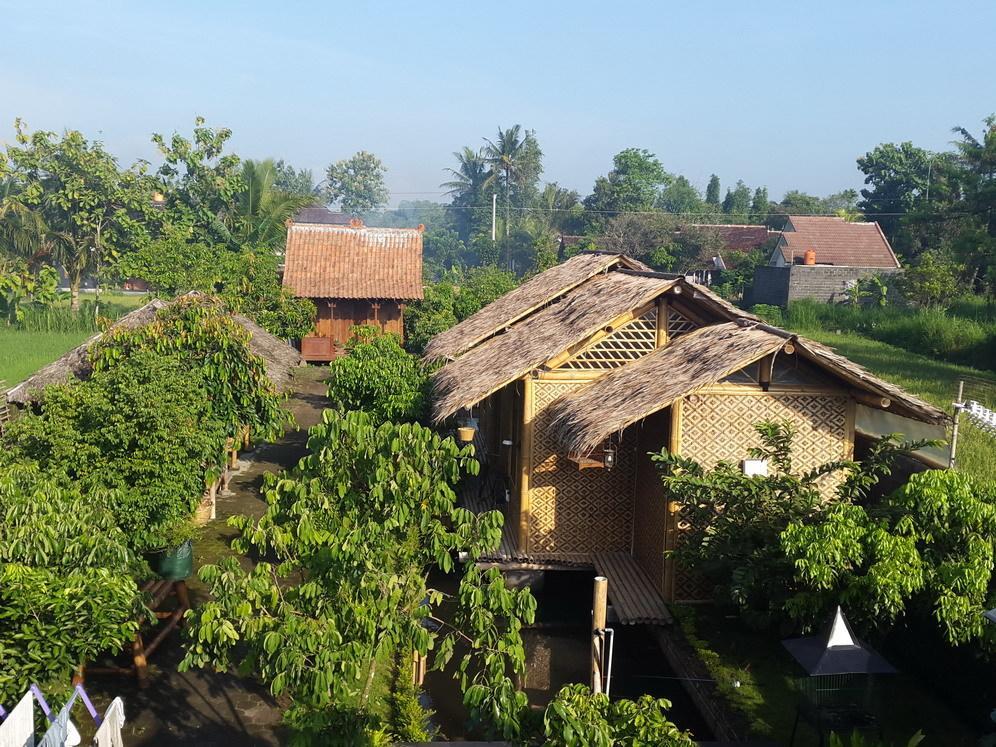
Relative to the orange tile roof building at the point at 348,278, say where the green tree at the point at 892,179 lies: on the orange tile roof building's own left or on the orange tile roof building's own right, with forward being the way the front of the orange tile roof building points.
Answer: on the orange tile roof building's own left

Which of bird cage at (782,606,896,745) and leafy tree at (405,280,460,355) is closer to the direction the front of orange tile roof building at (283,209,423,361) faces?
the bird cage

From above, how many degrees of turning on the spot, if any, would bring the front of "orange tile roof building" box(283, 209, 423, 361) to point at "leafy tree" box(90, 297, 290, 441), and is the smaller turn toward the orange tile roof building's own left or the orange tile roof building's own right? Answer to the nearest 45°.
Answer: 0° — it already faces it

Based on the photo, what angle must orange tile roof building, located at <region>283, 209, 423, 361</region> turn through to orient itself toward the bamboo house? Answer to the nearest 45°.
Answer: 0° — it already faces it

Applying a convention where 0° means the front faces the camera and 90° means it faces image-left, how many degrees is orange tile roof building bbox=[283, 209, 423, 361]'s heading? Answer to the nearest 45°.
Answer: approximately 0°

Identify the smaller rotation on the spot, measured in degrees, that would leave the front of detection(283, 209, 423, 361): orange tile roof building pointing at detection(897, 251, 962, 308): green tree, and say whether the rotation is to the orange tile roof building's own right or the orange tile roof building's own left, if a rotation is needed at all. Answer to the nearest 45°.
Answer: approximately 90° to the orange tile roof building's own left

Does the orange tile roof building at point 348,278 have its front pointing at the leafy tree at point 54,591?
yes

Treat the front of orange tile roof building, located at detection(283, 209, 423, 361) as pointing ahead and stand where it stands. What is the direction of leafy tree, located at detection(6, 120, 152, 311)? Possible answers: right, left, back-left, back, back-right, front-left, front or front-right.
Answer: back-right

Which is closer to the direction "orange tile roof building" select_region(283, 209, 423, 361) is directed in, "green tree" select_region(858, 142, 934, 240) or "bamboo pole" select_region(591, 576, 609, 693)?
the bamboo pole
